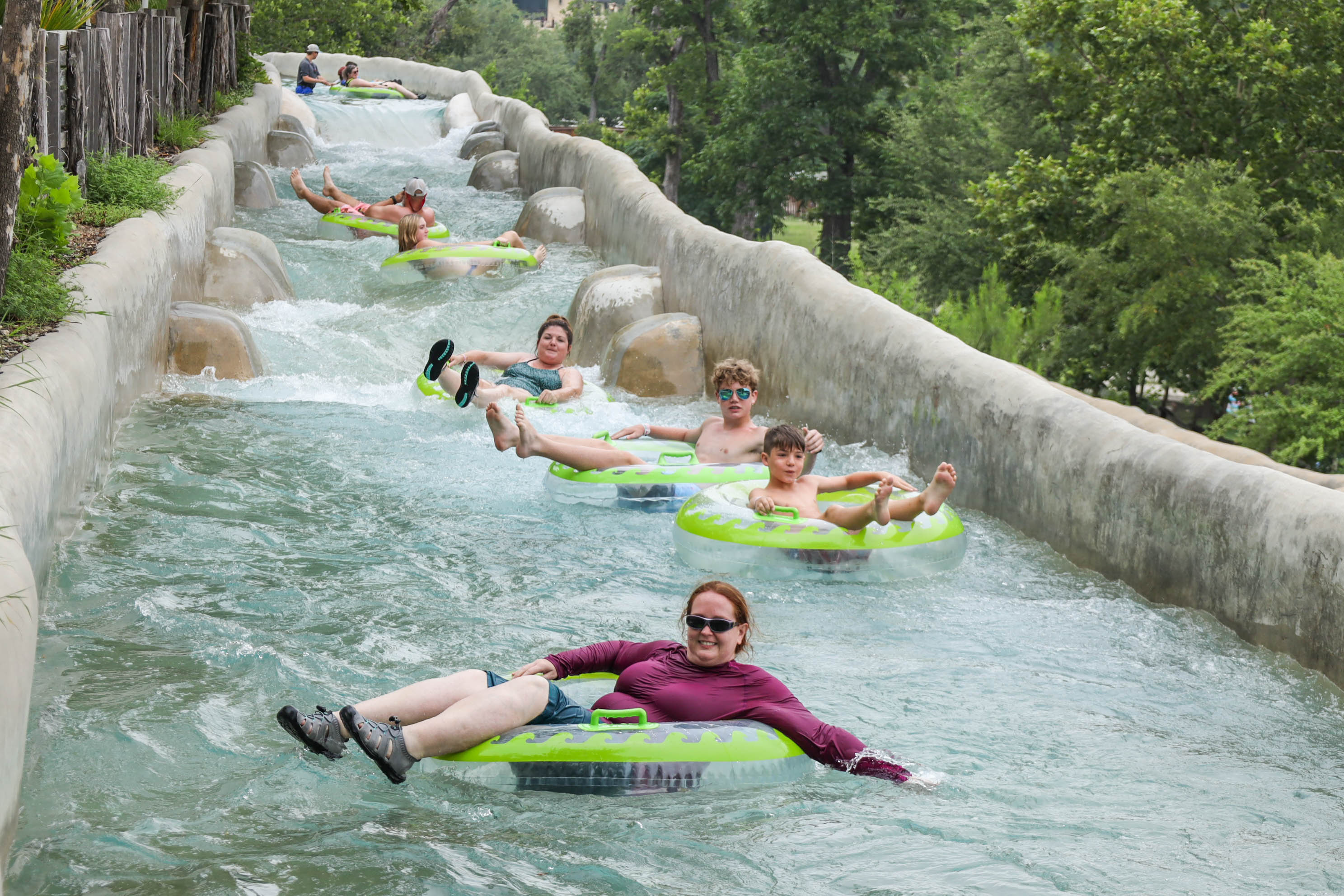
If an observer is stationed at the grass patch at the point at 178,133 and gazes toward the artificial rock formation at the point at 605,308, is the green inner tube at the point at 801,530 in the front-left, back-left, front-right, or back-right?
front-right

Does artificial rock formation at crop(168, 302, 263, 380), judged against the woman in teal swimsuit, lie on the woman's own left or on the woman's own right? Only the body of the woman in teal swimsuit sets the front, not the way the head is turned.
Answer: on the woman's own right

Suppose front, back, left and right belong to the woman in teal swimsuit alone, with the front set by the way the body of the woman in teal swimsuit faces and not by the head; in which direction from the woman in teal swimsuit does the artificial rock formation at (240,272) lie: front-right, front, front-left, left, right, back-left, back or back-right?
right

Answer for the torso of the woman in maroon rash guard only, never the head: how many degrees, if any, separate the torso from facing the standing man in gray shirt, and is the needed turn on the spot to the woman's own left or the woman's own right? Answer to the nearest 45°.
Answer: approximately 135° to the woman's own right

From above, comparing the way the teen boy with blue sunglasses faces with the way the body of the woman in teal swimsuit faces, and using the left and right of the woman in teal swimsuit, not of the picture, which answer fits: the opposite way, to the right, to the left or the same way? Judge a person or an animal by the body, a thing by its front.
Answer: the same way

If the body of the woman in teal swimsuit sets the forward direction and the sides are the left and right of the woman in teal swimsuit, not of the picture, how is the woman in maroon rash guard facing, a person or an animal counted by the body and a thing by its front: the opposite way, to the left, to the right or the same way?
the same way

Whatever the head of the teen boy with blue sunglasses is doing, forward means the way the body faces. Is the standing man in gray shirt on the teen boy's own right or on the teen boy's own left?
on the teen boy's own right

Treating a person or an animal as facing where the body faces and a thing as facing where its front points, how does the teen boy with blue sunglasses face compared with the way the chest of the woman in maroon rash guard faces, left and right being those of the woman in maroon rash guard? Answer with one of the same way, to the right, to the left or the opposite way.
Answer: the same way

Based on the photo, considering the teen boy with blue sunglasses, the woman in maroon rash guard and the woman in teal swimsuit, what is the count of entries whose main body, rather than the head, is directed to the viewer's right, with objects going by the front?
0

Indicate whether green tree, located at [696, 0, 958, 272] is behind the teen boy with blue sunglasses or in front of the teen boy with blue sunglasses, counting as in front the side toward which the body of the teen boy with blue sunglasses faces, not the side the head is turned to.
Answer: behind

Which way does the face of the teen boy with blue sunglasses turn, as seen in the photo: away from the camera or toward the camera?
toward the camera

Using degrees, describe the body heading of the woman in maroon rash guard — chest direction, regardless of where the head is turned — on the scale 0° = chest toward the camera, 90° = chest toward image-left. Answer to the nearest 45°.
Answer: approximately 45°

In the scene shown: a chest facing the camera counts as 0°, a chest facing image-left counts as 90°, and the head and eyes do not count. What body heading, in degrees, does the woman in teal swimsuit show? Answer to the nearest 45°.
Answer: approximately 45°

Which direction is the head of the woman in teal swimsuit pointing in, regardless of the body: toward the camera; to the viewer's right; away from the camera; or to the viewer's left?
toward the camera

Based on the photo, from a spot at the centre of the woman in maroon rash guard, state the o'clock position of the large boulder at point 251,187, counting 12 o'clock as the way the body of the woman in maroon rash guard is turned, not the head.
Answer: The large boulder is roughly at 4 o'clock from the woman in maroon rash guard.
